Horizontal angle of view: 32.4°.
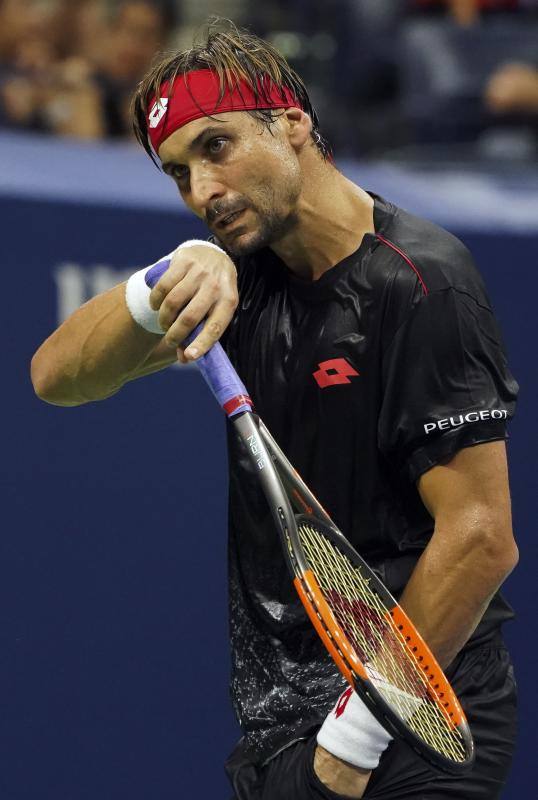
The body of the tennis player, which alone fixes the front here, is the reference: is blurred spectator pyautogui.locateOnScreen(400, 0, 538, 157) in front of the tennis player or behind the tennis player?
behind

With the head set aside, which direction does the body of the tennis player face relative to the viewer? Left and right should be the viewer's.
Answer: facing the viewer and to the left of the viewer

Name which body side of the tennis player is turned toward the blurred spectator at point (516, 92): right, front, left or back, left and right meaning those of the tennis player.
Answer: back
